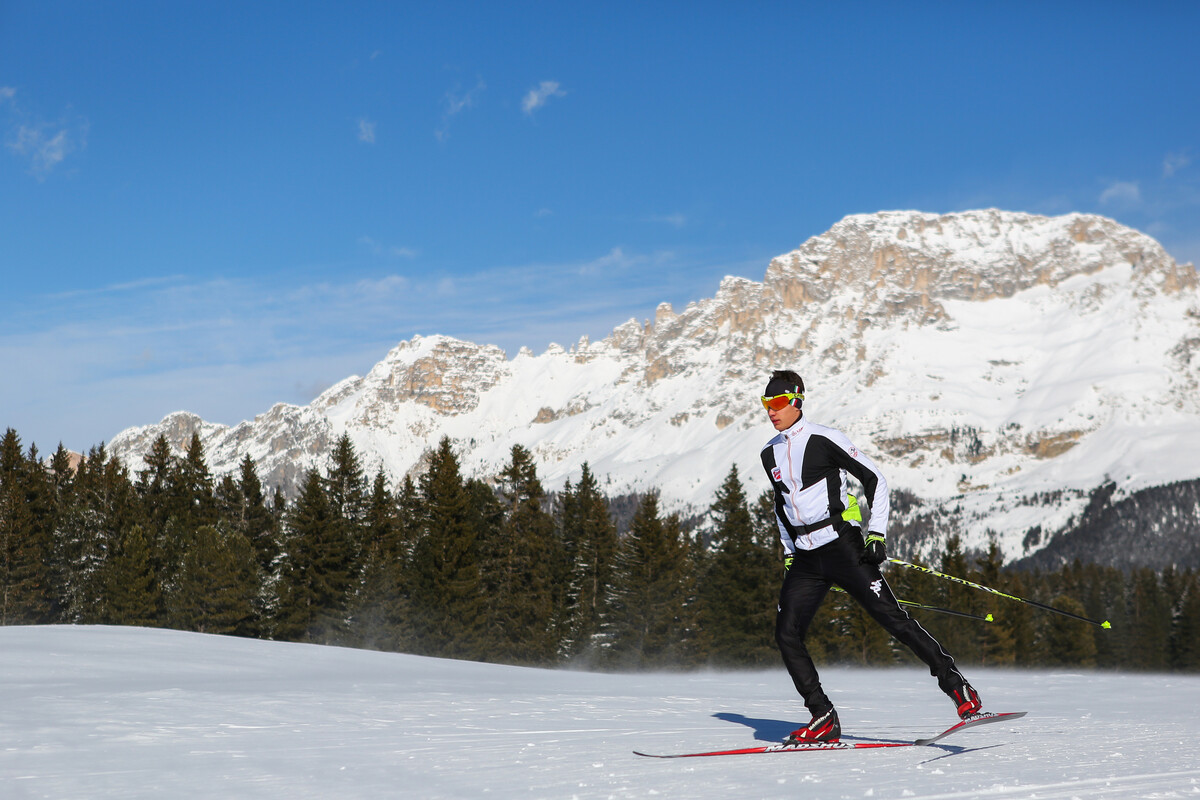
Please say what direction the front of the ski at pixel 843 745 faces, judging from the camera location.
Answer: facing to the left of the viewer

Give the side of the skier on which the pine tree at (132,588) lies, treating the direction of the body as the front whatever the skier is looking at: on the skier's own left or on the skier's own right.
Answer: on the skier's own right

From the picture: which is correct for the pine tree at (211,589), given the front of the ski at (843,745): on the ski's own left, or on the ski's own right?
on the ski's own right

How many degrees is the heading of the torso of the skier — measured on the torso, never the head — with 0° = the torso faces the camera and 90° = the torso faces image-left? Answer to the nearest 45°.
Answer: approximately 45°

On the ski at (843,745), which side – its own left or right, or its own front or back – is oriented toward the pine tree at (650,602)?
right

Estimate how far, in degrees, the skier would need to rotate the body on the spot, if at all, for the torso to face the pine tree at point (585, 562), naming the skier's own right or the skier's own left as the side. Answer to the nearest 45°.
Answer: approximately 135° to the skier's own right

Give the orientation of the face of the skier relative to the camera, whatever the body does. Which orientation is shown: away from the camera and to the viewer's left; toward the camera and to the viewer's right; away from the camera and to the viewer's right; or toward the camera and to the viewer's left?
toward the camera and to the viewer's left

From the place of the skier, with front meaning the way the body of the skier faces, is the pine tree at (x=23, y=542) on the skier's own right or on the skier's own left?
on the skier's own right
